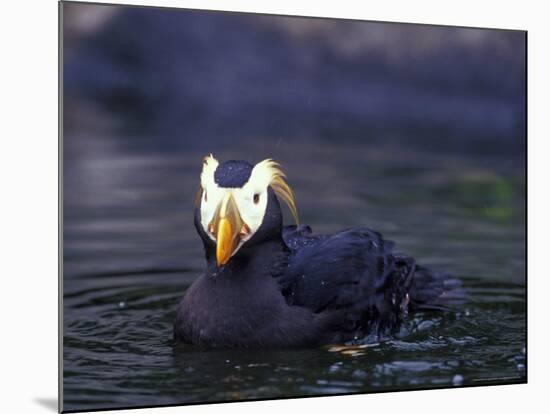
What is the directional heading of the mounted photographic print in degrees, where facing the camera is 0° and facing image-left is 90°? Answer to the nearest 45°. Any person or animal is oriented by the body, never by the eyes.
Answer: approximately 315°
